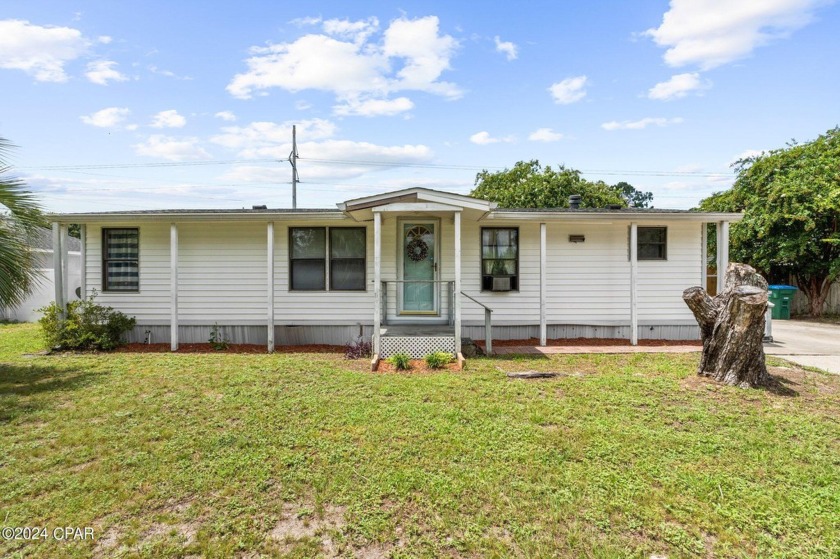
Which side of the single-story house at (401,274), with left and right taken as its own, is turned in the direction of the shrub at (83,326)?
right

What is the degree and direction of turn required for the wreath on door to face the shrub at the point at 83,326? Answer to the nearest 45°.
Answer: approximately 90° to its right

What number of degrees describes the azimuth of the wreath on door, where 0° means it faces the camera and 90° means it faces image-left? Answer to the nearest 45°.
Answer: approximately 0°

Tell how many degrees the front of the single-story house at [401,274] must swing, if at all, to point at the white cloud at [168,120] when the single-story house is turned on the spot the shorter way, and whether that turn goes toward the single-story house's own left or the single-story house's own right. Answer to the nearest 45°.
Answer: approximately 135° to the single-story house's own right

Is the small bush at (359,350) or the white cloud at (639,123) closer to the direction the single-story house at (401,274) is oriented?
the small bush

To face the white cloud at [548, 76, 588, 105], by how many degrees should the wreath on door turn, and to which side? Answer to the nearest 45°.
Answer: approximately 135° to its left

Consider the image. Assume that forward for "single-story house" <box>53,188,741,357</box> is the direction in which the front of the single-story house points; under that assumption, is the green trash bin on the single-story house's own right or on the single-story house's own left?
on the single-story house's own left

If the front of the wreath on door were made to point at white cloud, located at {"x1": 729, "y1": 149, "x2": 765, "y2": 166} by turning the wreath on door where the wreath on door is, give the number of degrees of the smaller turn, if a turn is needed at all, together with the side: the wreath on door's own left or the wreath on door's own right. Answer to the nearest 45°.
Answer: approximately 135° to the wreath on door's own left
